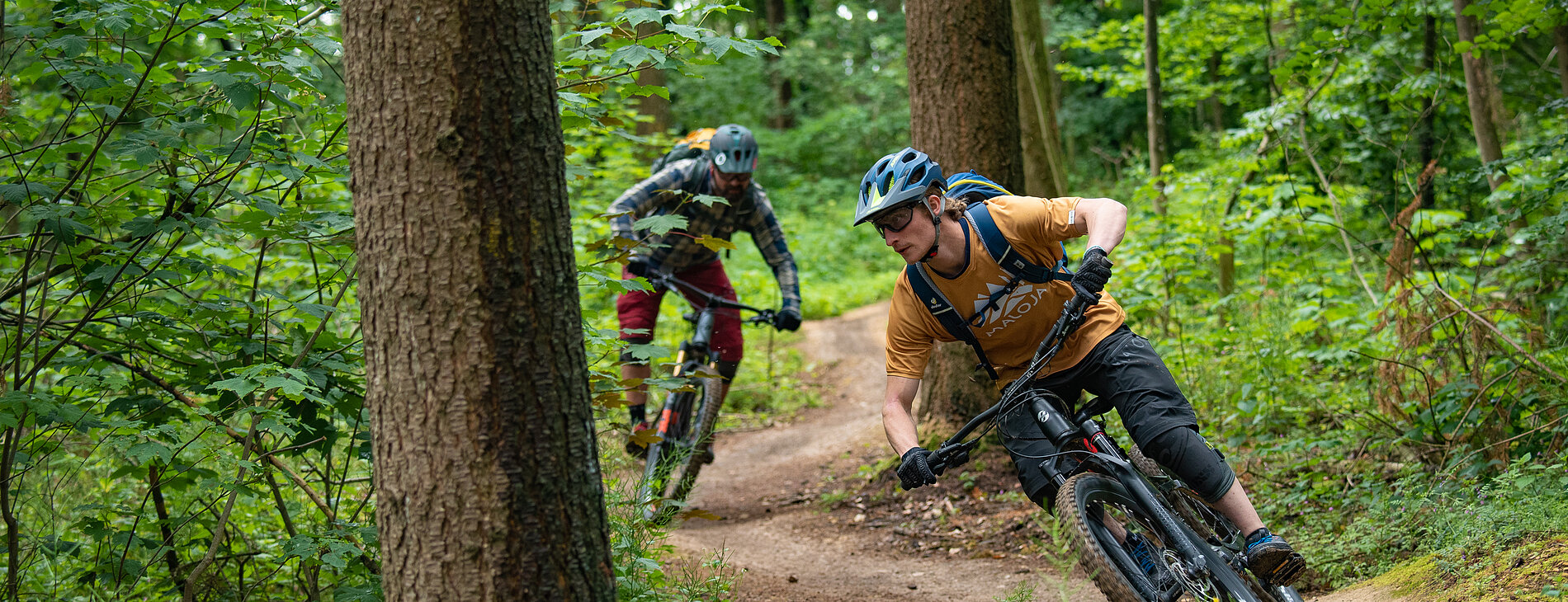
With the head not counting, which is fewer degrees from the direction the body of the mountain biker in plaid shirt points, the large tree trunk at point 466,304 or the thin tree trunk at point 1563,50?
the large tree trunk

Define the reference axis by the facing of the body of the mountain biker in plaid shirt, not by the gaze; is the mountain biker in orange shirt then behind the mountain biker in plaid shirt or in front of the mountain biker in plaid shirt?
in front

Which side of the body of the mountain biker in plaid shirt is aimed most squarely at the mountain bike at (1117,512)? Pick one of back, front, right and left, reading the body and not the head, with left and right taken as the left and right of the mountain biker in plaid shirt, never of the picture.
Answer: front

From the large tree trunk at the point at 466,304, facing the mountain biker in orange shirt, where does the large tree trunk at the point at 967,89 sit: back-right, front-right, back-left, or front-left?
front-left

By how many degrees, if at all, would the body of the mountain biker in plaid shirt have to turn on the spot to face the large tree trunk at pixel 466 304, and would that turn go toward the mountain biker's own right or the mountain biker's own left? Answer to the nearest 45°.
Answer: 0° — they already face it

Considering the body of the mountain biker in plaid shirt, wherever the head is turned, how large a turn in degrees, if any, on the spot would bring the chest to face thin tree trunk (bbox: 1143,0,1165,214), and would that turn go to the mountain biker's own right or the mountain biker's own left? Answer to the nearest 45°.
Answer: approximately 135° to the mountain biker's own left

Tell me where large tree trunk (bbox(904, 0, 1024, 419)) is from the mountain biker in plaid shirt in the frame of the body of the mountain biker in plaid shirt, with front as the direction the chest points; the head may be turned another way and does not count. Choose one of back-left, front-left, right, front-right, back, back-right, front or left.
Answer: left

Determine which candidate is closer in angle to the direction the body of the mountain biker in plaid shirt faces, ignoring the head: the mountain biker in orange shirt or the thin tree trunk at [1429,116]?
the mountain biker in orange shirt

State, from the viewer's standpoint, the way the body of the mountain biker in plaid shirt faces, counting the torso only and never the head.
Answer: toward the camera

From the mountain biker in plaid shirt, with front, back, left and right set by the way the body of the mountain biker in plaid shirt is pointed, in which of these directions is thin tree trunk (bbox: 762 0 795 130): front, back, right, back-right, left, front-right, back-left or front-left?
back

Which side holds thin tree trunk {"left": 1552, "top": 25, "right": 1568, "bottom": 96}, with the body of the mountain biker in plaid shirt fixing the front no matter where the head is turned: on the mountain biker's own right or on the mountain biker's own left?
on the mountain biker's own left

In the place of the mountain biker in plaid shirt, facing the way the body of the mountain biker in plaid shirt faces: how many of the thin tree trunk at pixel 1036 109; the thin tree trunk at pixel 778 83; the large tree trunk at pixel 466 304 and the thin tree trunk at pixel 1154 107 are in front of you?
1

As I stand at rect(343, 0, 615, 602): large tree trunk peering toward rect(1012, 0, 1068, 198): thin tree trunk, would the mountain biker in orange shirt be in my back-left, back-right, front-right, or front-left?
front-right

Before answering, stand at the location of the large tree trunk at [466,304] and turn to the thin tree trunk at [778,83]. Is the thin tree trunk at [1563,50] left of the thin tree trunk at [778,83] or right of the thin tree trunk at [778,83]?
right
